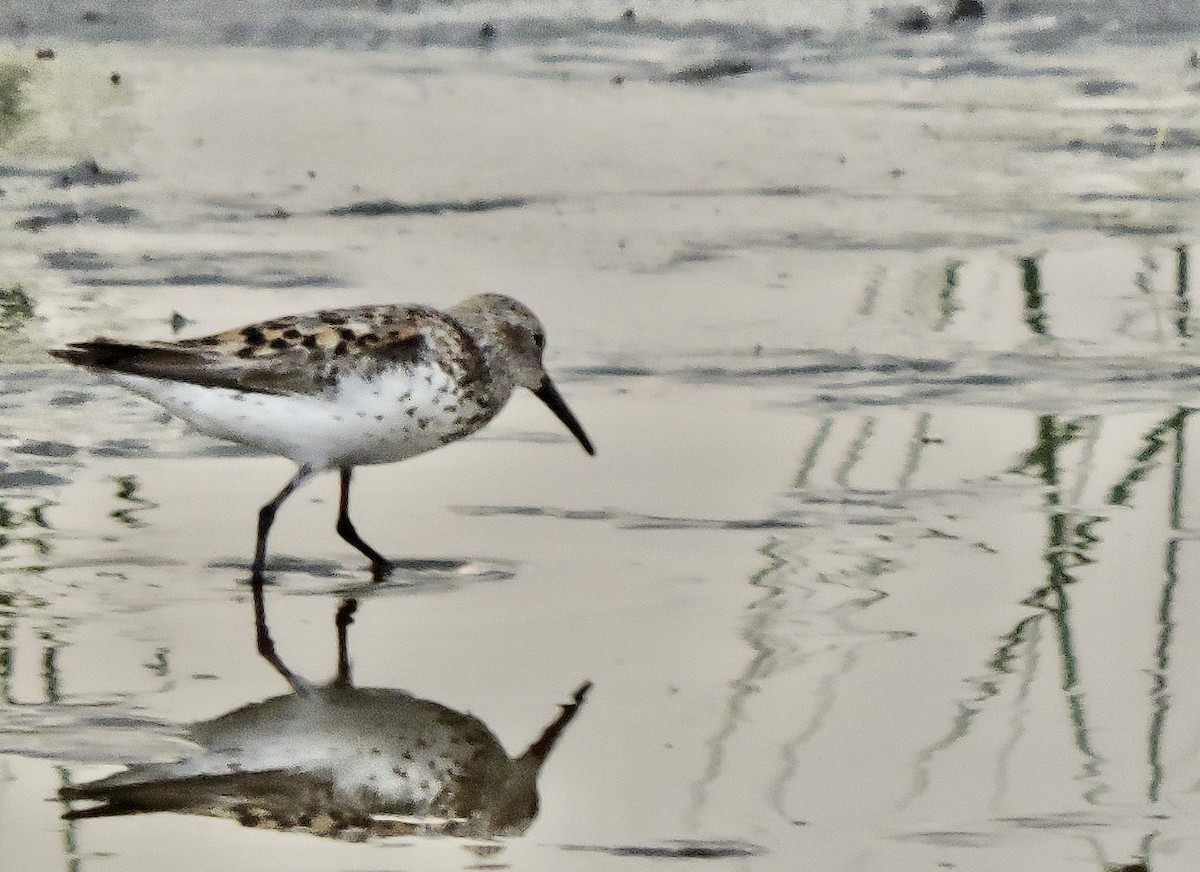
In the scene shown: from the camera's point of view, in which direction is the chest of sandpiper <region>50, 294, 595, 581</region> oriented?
to the viewer's right
